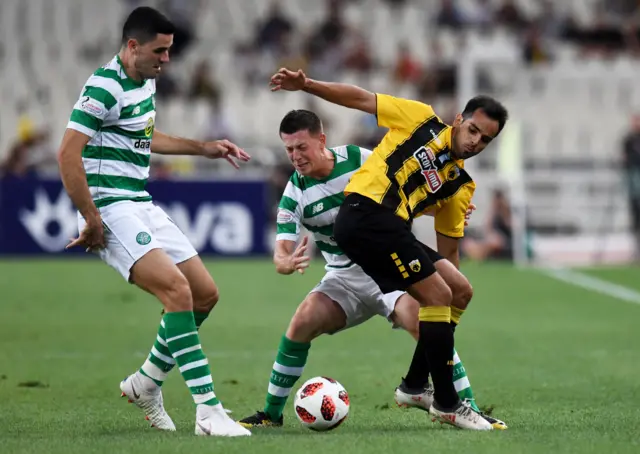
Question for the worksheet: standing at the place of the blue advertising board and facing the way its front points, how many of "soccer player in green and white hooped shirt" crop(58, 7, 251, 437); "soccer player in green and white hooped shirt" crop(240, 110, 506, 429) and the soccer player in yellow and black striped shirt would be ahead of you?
3

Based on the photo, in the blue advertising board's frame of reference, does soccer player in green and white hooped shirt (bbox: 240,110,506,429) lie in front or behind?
in front

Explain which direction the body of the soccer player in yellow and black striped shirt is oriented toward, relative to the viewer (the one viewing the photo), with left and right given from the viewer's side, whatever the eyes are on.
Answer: facing the viewer and to the right of the viewer

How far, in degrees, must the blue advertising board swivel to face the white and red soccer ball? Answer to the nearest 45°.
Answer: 0° — it already faces it

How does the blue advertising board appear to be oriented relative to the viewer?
toward the camera

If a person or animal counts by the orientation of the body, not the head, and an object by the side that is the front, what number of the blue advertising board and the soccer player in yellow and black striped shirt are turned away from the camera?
0

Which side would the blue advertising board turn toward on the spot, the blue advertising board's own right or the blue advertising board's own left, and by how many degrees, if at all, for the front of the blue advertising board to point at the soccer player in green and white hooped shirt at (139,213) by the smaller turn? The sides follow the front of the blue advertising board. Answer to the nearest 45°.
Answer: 0° — it already faces them

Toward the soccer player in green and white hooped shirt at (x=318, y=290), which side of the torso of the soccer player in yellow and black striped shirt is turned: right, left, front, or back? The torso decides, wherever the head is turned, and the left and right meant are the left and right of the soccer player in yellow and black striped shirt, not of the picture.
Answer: back

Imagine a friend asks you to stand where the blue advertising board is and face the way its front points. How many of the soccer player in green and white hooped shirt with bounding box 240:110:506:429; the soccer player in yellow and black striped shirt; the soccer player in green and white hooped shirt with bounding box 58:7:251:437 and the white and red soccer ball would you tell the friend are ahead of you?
4
